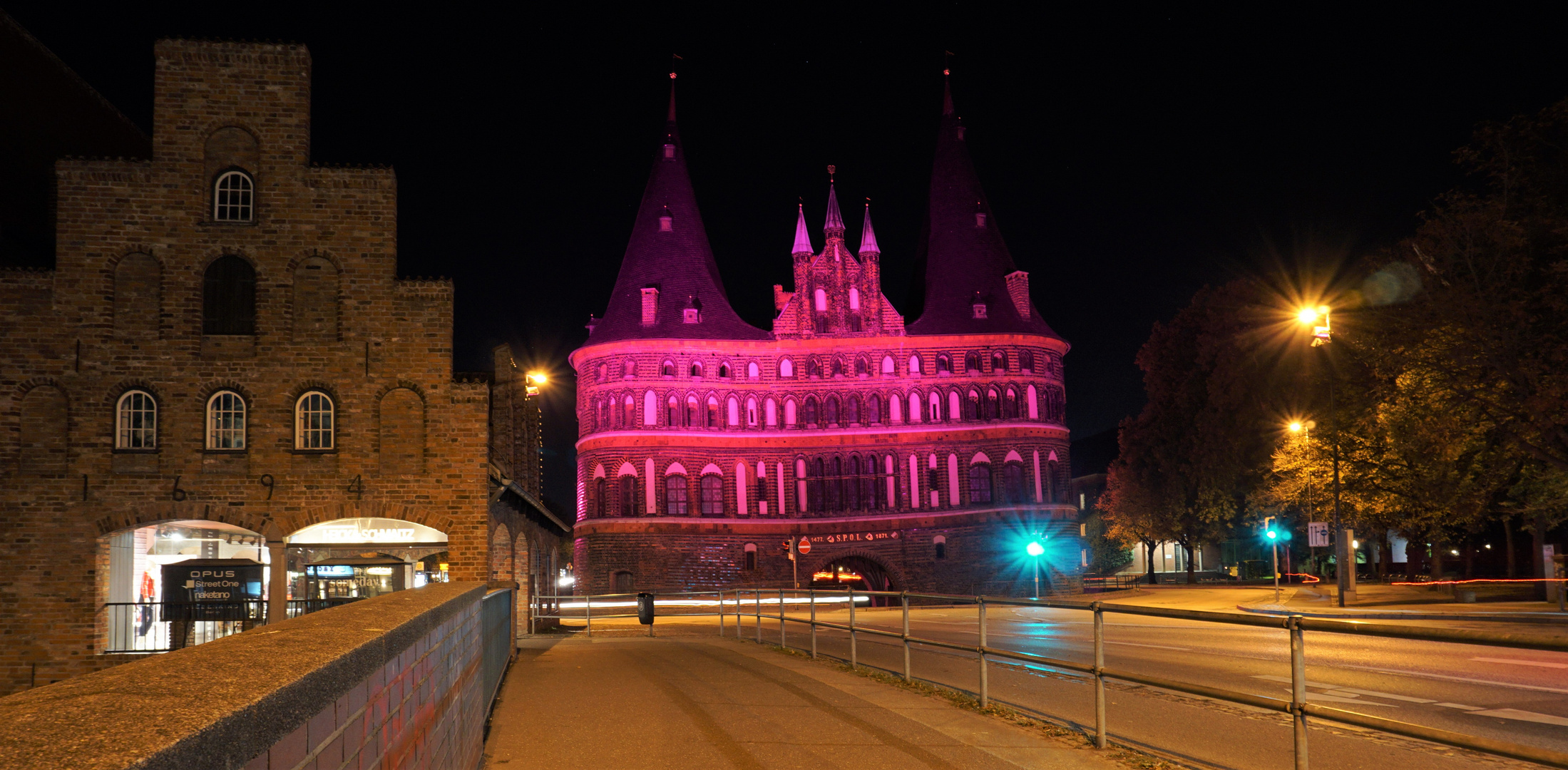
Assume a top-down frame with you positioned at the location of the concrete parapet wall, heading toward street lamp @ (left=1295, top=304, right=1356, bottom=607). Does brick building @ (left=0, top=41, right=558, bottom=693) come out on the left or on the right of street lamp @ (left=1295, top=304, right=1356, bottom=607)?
left

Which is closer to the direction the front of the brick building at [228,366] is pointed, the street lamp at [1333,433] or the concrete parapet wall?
the concrete parapet wall

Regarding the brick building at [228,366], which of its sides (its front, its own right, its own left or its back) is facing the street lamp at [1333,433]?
left

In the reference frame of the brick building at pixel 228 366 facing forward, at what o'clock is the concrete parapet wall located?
The concrete parapet wall is roughly at 12 o'clock from the brick building.

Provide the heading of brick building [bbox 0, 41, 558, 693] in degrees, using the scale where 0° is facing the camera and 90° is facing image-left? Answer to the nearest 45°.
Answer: approximately 0°
